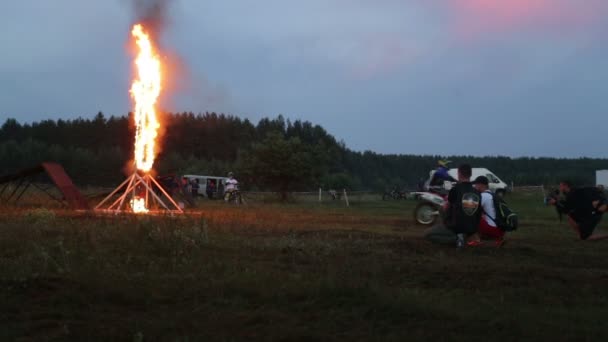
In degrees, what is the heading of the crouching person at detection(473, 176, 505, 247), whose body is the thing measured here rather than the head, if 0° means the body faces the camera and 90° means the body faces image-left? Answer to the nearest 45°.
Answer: approximately 90°

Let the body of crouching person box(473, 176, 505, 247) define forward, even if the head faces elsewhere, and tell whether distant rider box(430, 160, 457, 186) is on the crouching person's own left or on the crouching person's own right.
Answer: on the crouching person's own right

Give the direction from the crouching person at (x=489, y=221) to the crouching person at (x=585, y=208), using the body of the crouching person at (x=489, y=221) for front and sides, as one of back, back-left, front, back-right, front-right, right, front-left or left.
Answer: back-right

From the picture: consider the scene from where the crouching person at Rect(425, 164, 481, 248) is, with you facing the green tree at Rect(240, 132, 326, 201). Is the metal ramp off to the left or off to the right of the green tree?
left

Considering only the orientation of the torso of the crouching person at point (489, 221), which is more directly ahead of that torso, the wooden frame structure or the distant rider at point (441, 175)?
the wooden frame structure

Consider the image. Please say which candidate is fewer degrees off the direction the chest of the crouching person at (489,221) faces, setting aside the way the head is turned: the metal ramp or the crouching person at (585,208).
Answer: the metal ramp

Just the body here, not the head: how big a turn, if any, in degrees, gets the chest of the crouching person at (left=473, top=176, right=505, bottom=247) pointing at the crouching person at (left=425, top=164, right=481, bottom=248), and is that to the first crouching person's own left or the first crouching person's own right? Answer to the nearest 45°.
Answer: approximately 45° to the first crouching person's own left

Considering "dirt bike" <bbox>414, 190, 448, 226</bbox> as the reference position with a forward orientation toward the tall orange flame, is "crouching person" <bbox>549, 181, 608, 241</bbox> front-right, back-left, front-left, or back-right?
back-left
